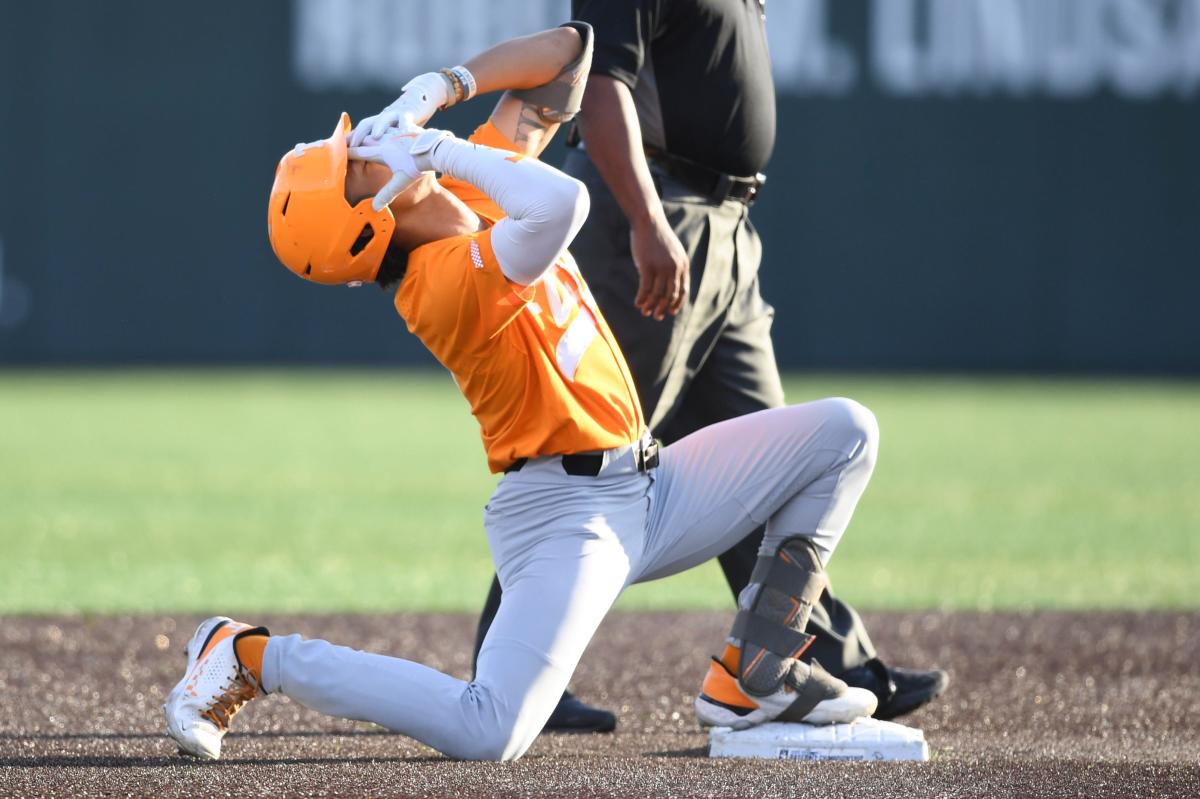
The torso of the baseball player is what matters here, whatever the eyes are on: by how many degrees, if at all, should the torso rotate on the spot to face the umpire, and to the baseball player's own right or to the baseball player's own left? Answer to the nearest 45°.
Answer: approximately 45° to the baseball player's own left

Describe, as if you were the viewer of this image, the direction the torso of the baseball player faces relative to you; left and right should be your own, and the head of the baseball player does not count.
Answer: facing to the right of the viewer
